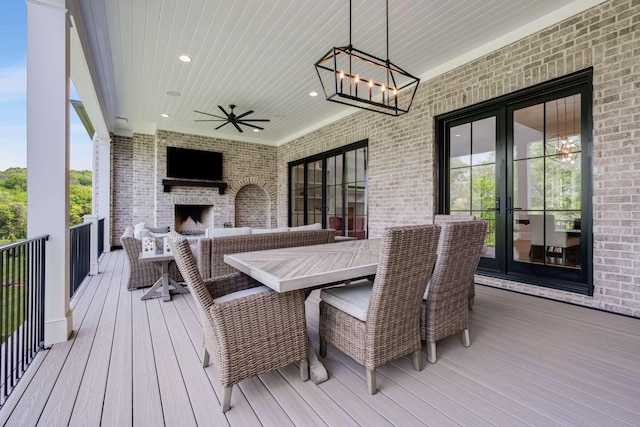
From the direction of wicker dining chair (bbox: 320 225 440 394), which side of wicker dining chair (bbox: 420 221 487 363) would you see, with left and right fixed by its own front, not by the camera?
left

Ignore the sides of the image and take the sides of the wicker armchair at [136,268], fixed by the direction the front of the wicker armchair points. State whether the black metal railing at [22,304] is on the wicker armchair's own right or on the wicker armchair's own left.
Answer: on the wicker armchair's own right

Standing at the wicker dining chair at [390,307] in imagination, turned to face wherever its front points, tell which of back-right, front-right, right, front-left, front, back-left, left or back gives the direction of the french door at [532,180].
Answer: right

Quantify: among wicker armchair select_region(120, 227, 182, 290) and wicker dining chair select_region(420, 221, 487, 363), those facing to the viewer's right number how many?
1

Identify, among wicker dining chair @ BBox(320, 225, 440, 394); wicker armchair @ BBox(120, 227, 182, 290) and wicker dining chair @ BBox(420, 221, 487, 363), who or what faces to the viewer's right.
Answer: the wicker armchair

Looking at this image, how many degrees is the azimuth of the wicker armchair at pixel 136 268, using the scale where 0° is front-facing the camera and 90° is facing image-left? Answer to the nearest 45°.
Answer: approximately 270°

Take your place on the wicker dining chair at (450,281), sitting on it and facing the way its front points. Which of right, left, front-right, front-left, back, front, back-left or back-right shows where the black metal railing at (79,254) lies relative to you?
front-left

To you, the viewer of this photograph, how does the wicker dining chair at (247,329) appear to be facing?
facing away from the viewer and to the right of the viewer

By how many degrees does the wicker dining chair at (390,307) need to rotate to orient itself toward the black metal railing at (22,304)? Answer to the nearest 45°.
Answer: approximately 45° to its left

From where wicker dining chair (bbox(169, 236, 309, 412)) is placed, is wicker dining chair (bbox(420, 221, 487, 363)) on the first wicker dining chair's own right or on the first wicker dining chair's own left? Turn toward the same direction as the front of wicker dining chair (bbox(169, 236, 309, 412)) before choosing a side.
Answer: on the first wicker dining chair's own right

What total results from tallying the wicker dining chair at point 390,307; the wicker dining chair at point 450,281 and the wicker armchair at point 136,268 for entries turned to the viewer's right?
1

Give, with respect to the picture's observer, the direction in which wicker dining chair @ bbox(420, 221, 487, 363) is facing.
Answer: facing away from the viewer and to the left of the viewer

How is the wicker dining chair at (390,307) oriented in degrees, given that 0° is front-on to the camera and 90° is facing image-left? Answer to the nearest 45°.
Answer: approximately 135°
